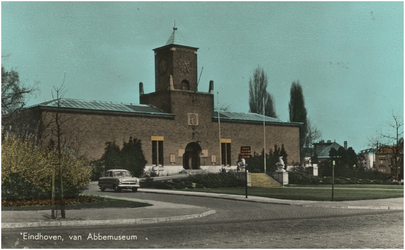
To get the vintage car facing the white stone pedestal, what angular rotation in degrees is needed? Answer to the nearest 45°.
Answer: approximately 90° to its left

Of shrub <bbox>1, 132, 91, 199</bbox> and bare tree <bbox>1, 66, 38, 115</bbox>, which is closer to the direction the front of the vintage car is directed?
the shrub

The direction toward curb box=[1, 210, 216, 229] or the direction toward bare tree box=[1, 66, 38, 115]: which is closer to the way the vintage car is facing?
the curb

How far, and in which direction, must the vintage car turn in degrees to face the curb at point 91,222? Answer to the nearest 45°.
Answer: approximately 45° to its right
